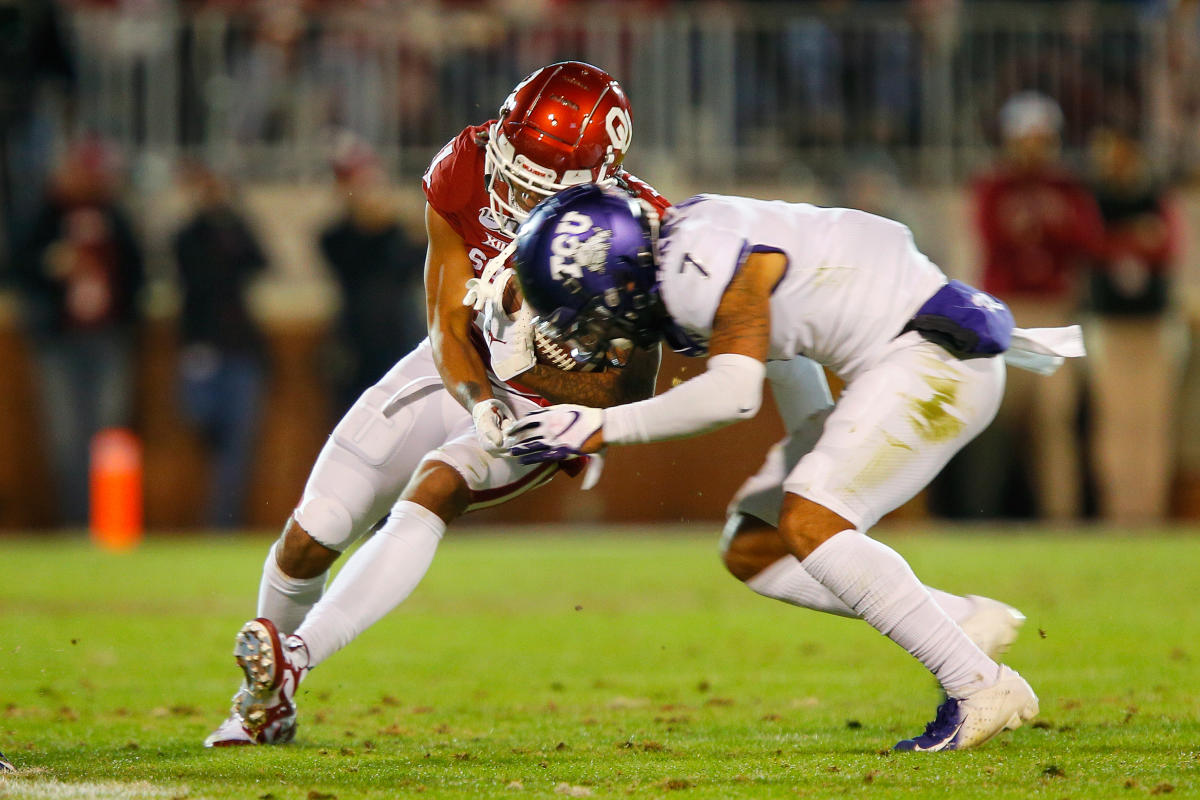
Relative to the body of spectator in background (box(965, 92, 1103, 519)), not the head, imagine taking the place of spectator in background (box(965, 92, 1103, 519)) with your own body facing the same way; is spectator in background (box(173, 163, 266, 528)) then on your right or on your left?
on your right

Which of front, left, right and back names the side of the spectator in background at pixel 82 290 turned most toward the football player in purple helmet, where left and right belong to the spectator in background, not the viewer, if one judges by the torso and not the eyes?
front

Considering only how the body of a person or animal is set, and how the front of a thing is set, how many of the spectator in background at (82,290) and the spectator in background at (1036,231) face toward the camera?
2

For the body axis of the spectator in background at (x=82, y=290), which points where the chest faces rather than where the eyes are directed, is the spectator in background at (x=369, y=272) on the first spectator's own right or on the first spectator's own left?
on the first spectator's own left

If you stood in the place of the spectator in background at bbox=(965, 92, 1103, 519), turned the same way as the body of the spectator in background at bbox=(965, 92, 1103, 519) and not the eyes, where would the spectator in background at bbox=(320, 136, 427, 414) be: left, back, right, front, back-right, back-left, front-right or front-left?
right

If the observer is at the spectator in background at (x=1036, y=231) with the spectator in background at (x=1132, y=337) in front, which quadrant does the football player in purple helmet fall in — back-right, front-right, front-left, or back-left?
back-right

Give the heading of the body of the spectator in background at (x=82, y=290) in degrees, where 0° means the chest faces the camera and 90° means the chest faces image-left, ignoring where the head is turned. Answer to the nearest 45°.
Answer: approximately 0°

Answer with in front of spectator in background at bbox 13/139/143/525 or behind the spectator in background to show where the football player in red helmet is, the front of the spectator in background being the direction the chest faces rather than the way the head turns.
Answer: in front
